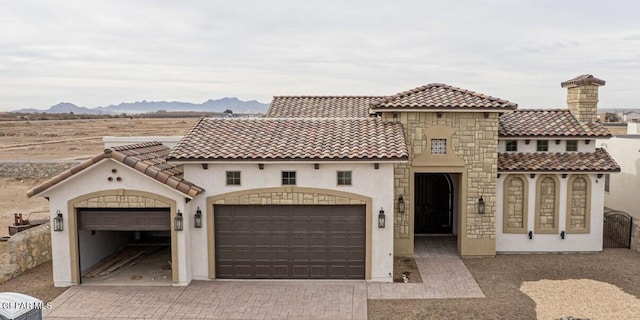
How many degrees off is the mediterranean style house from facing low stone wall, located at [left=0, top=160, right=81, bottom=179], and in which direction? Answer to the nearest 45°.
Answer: approximately 135° to its right

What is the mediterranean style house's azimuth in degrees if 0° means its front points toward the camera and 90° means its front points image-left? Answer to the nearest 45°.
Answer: approximately 0°

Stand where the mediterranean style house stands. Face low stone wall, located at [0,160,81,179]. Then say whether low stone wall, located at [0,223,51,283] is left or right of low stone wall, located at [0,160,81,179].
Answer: left

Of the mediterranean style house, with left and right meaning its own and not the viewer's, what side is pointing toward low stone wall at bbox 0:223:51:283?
right
